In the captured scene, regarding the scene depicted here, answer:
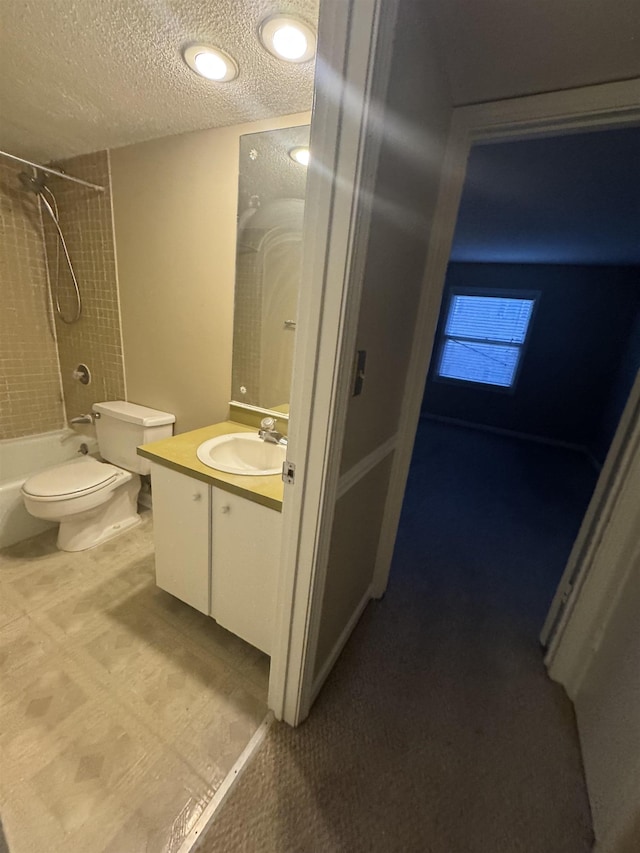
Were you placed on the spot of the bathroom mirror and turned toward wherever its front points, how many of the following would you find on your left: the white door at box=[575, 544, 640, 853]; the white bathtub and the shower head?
1

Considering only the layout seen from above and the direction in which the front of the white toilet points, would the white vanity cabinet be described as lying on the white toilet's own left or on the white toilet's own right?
on the white toilet's own left

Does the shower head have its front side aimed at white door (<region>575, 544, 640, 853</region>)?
no

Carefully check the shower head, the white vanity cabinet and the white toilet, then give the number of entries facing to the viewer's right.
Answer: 0

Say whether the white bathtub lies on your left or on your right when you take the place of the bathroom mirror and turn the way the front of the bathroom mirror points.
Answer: on your right

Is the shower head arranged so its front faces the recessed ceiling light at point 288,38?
no

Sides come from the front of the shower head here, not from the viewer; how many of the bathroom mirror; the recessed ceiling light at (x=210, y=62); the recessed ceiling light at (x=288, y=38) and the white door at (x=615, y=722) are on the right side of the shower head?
0

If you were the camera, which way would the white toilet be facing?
facing the viewer and to the left of the viewer

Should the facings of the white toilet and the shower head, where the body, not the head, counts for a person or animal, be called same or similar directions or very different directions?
same or similar directions

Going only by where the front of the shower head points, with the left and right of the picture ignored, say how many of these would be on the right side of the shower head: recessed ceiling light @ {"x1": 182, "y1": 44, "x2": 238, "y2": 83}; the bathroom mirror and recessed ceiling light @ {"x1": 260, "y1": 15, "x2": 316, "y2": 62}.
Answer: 0

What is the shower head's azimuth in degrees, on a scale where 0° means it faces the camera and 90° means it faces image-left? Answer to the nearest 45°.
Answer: approximately 45°

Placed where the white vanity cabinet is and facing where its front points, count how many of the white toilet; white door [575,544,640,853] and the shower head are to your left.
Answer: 1

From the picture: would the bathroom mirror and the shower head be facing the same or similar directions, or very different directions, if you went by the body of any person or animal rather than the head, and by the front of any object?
same or similar directions

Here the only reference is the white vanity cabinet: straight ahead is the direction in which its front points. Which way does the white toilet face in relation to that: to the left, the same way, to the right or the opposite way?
the same way
